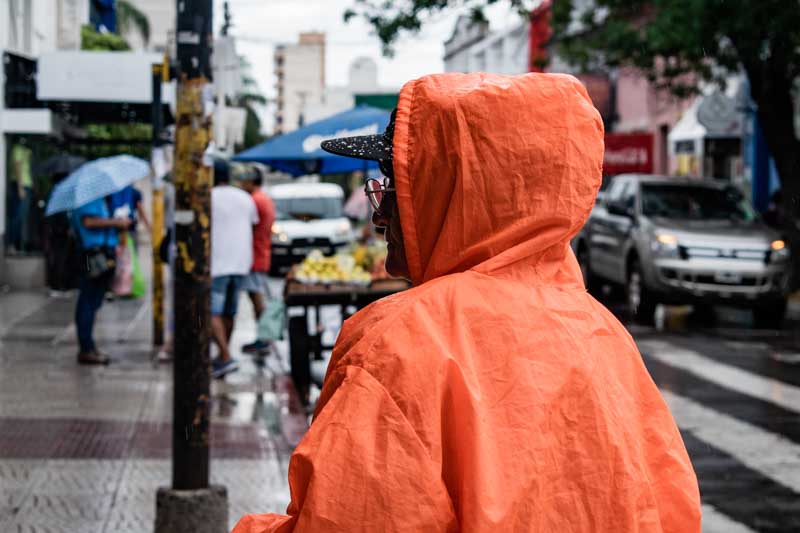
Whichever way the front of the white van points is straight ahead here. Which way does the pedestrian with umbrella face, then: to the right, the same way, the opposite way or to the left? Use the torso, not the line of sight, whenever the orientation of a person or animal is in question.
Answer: to the left

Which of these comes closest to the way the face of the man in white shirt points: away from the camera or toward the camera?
away from the camera

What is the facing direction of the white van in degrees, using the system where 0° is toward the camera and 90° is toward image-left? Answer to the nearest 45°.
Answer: approximately 0°

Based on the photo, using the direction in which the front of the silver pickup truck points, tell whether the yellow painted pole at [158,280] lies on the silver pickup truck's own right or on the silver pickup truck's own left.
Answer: on the silver pickup truck's own right

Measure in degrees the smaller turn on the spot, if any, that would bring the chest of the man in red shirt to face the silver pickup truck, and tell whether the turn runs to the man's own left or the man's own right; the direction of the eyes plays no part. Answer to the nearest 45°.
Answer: approximately 135° to the man's own right

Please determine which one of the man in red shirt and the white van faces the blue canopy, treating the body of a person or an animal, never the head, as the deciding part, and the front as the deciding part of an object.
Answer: the white van

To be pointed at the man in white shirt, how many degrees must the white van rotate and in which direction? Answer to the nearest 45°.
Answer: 0° — it already faces them

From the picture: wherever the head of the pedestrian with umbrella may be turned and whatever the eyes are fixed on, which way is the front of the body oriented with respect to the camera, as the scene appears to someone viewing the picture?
to the viewer's right
